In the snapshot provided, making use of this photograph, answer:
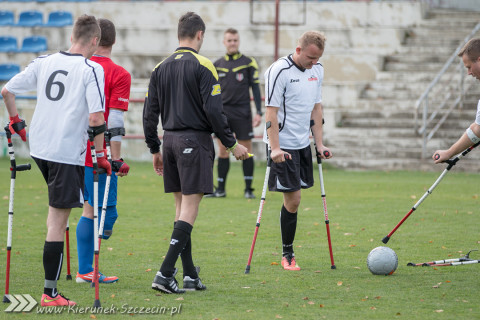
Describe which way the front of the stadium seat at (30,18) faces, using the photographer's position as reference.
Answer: facing the viewer

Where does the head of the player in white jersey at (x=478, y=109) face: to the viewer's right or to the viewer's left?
to the viewer's left

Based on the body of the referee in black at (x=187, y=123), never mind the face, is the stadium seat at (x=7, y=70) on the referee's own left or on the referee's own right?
on the referee's own left

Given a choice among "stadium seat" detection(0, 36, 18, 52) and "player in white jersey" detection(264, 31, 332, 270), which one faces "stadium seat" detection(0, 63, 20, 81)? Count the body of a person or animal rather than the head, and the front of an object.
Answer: "stadium seat" detection(0, 36, 18, 52)

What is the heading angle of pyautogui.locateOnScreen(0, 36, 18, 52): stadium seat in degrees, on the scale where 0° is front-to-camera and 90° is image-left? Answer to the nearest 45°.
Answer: approximately 0°

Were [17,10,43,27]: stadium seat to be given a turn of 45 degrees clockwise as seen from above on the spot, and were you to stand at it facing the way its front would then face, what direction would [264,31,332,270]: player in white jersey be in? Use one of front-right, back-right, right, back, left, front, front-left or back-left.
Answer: front-left

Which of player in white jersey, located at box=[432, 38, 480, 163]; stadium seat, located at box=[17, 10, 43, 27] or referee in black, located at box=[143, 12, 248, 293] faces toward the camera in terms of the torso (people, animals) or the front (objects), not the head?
the stadium seat

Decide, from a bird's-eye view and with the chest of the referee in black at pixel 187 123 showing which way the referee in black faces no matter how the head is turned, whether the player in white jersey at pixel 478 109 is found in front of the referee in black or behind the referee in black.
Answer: in front

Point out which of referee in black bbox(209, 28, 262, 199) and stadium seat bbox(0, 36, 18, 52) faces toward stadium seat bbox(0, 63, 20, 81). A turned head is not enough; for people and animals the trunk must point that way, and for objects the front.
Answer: stadium seat bbox(0, 36, 18, 52)

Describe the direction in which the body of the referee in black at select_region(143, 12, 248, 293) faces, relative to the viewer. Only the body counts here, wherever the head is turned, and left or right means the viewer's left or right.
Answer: facing away from the viewer and to the right of the viewer

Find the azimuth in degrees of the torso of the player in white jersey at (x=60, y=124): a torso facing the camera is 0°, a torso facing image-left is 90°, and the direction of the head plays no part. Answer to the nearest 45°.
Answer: approximately 225°

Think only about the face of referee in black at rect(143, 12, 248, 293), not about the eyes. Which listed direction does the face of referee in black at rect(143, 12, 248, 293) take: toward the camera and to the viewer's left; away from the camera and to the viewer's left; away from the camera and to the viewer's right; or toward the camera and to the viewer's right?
away from the camera and to the viewer's right

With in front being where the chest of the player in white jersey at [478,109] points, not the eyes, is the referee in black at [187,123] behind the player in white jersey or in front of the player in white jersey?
in front

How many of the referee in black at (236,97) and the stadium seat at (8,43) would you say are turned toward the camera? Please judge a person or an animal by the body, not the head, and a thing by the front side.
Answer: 2

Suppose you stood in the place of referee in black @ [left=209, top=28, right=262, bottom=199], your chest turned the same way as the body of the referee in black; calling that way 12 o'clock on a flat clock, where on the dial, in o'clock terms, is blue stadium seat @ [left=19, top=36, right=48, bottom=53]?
The blue stadium seat is roughly at 5 o'clock from the referee in black.

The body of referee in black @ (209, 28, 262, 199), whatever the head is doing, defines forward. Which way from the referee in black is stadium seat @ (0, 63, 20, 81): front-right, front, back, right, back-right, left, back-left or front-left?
back-right

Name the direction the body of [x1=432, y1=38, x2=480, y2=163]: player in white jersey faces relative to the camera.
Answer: to the viewer's left

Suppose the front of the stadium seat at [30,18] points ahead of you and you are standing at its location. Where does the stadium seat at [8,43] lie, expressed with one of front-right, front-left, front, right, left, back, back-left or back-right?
front-right

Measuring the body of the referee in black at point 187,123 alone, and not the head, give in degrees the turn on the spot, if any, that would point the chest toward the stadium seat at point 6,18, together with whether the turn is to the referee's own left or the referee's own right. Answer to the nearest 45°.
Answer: approximately 45° to the referee's own left
